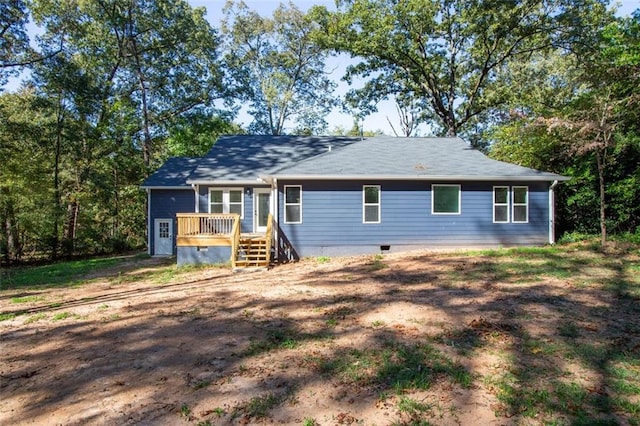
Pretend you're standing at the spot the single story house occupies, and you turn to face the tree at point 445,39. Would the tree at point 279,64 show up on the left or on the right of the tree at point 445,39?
left

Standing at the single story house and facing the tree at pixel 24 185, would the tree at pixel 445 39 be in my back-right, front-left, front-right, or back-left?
back-right

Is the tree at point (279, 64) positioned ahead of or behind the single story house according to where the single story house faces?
ahead

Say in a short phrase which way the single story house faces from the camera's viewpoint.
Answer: facing away from the viewer

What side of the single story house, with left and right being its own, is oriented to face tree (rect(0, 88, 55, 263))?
left
